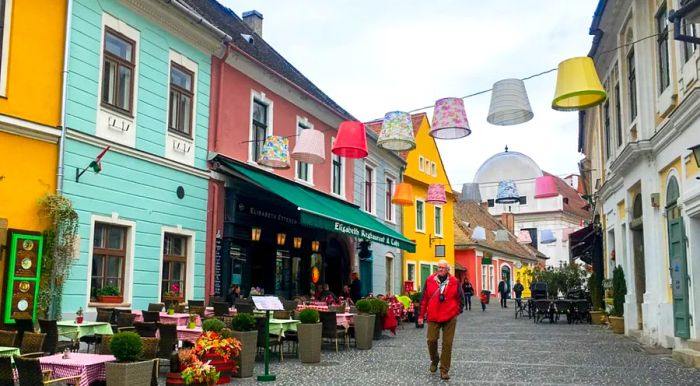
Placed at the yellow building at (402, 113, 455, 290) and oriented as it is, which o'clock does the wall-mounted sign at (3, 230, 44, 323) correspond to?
The wall-mounted sign is roughly at 2 o'clock from the yellow building.

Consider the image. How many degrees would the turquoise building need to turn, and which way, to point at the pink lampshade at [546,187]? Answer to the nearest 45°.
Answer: approximately 90° to its left

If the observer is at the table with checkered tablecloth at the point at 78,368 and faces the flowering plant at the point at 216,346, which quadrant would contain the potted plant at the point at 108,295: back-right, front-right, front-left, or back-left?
front-left

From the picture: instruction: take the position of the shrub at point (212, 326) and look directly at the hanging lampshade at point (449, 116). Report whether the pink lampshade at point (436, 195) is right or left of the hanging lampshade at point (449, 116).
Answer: left

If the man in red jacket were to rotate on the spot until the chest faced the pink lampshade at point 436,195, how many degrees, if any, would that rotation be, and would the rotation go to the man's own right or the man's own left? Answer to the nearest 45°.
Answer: approximately 180°

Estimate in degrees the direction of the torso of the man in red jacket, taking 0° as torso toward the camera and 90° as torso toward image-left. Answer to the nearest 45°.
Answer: approximately 0°

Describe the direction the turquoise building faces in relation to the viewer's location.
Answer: facing the viewer and to the right of the viewer

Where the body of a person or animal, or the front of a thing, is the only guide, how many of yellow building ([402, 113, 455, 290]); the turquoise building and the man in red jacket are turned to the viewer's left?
0

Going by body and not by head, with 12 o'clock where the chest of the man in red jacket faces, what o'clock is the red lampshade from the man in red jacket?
The red lampshade is roughly at 5 o'clock from the man in red jacket.

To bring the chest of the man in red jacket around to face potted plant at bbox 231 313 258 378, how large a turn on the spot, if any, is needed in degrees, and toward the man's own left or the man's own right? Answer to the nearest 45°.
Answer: approximately 90° to the man's own right

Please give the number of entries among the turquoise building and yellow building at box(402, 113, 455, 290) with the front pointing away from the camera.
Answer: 0

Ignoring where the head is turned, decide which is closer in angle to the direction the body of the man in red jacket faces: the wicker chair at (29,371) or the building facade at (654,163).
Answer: the wicker chair

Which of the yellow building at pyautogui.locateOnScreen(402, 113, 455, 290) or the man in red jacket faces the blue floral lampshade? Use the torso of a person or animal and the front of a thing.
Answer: the yellow building

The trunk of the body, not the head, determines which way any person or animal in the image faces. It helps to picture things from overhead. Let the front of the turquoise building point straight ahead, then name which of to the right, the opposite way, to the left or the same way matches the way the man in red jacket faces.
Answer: to the right
